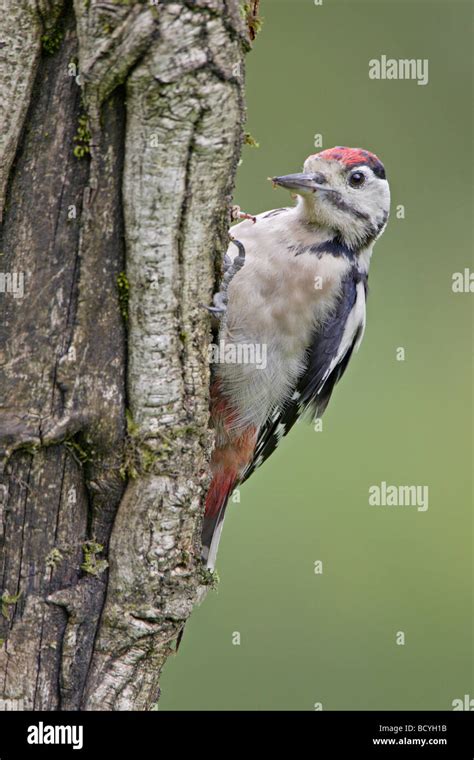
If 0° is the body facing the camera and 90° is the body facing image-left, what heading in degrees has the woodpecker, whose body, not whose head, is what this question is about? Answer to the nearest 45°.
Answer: approximately 45°
